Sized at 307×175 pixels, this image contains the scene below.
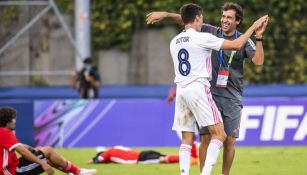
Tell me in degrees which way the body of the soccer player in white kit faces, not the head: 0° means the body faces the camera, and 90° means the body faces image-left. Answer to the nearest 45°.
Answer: approximately 225°

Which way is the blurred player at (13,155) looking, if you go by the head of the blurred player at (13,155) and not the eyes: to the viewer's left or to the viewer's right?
to the viewer's right

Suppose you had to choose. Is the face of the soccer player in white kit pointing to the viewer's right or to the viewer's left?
to the viewer's right

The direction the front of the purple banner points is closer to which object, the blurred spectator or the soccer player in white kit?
the soccer player in white kit

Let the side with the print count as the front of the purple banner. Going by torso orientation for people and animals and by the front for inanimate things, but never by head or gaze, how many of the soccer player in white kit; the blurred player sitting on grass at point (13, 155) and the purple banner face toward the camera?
1

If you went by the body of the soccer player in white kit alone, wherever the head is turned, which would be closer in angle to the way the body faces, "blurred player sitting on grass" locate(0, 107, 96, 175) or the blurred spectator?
the blurred spectator

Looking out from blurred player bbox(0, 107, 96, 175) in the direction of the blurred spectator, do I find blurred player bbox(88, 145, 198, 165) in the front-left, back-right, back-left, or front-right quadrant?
front-right

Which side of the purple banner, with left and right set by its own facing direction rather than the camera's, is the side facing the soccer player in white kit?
front

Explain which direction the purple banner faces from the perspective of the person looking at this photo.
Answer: facing the viewer

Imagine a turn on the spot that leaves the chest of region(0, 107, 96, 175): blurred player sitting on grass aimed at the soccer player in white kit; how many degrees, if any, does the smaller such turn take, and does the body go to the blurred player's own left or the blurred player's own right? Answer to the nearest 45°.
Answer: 0° — they already face them

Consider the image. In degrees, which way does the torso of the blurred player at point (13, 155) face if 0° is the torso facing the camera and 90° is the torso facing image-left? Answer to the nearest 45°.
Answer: approximately 270°

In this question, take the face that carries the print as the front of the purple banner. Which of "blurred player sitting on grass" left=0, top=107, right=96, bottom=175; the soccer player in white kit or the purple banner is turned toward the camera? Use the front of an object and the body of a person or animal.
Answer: the purple banner
